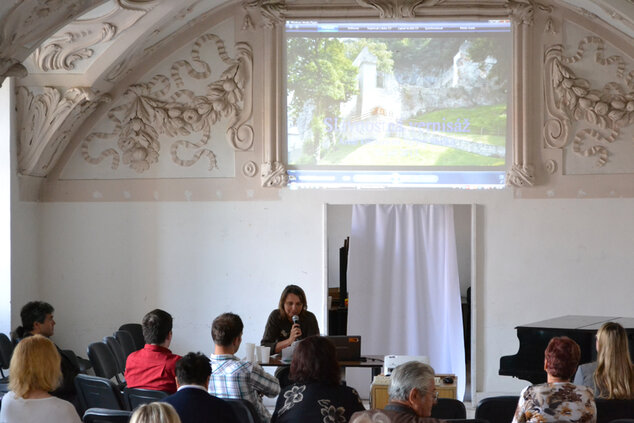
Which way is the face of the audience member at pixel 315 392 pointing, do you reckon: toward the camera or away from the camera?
away from the camera

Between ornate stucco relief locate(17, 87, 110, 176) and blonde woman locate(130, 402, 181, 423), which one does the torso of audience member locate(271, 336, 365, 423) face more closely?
the ornate stucco relief

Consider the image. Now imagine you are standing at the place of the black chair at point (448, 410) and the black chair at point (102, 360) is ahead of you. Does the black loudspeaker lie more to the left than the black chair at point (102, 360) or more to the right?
right

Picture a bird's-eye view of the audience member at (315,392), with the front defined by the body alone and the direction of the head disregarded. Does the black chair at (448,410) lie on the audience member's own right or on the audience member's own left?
on the audience member's own right

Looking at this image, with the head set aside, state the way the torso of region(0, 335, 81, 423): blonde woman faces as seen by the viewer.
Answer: away from the camera

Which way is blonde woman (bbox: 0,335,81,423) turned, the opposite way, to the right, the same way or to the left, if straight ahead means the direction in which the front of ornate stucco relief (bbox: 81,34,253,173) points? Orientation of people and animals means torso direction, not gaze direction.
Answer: the opposite way

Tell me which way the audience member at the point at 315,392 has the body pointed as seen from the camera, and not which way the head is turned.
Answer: away from the camera

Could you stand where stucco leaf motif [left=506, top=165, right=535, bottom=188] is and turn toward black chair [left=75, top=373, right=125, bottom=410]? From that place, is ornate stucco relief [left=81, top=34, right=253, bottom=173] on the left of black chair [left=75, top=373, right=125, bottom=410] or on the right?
right

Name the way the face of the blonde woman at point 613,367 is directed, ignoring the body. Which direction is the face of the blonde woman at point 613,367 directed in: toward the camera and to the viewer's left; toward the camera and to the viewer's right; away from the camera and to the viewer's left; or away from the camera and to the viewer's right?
away from the camera and to the viewer's left

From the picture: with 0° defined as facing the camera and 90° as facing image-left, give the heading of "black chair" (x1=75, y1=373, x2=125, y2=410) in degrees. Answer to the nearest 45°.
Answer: approximately 225°
